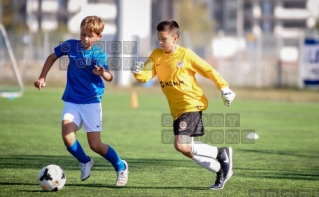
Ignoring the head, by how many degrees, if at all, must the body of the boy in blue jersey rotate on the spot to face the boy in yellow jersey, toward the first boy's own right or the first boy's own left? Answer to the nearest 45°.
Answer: approximately 90° to the first boy's own left

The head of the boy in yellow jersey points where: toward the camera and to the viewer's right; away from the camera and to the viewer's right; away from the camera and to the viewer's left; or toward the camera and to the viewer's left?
toward the camera and to the viewer's left

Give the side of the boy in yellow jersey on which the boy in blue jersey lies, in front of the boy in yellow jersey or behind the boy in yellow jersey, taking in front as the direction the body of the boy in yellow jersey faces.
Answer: in front

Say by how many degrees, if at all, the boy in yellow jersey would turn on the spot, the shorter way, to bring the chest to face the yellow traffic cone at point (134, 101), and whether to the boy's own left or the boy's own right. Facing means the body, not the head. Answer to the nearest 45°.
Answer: approximately 135° to the boy's own right

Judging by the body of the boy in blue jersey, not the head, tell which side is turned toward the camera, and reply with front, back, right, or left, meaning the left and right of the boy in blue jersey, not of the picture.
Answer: front

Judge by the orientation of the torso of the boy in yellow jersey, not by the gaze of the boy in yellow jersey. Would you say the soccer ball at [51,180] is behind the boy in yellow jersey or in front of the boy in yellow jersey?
in front

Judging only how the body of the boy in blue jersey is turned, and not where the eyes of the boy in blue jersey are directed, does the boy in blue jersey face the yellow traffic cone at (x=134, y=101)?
no

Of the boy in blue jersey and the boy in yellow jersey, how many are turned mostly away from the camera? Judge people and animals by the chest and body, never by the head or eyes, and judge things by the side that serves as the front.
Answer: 0
